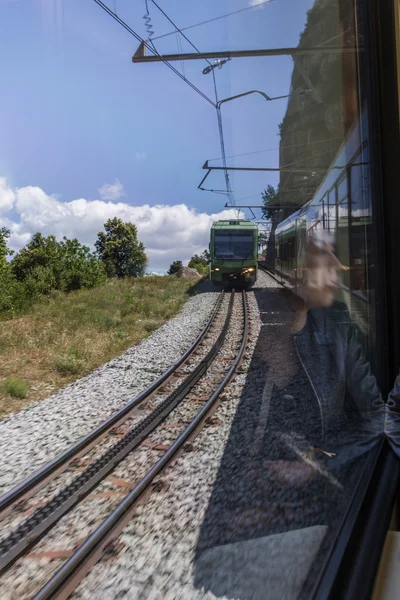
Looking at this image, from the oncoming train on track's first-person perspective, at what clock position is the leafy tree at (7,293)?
The leafy tree is roughly at 3 o'clock from the oncoming train on track.

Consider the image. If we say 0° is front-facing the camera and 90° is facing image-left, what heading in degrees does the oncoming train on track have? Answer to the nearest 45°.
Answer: approximately 0°

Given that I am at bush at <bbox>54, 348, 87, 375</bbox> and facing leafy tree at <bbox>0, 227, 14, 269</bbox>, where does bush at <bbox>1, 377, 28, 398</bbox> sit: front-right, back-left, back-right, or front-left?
back-left

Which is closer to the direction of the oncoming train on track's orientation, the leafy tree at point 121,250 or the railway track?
the railway track

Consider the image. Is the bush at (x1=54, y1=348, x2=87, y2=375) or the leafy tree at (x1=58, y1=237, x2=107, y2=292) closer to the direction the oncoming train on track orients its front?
the bush
